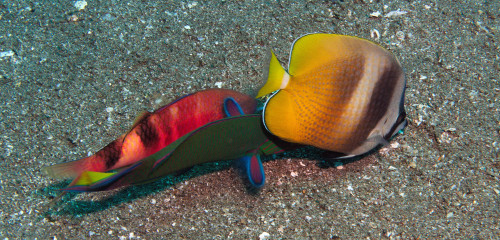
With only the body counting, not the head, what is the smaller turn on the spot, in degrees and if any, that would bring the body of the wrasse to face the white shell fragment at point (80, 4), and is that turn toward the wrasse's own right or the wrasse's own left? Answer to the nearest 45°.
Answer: approximately 90° to the wrasse's own left

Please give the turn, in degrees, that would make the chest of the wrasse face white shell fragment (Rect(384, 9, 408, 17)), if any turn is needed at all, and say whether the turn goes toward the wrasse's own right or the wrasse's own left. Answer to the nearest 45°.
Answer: approximately 45° to the wrasse's own left

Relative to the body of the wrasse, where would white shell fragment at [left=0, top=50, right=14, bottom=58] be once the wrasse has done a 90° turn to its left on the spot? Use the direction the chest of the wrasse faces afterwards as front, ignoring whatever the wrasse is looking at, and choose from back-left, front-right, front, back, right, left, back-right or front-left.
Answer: front-left

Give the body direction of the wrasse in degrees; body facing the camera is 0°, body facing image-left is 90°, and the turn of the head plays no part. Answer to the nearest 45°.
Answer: approximately 270°
